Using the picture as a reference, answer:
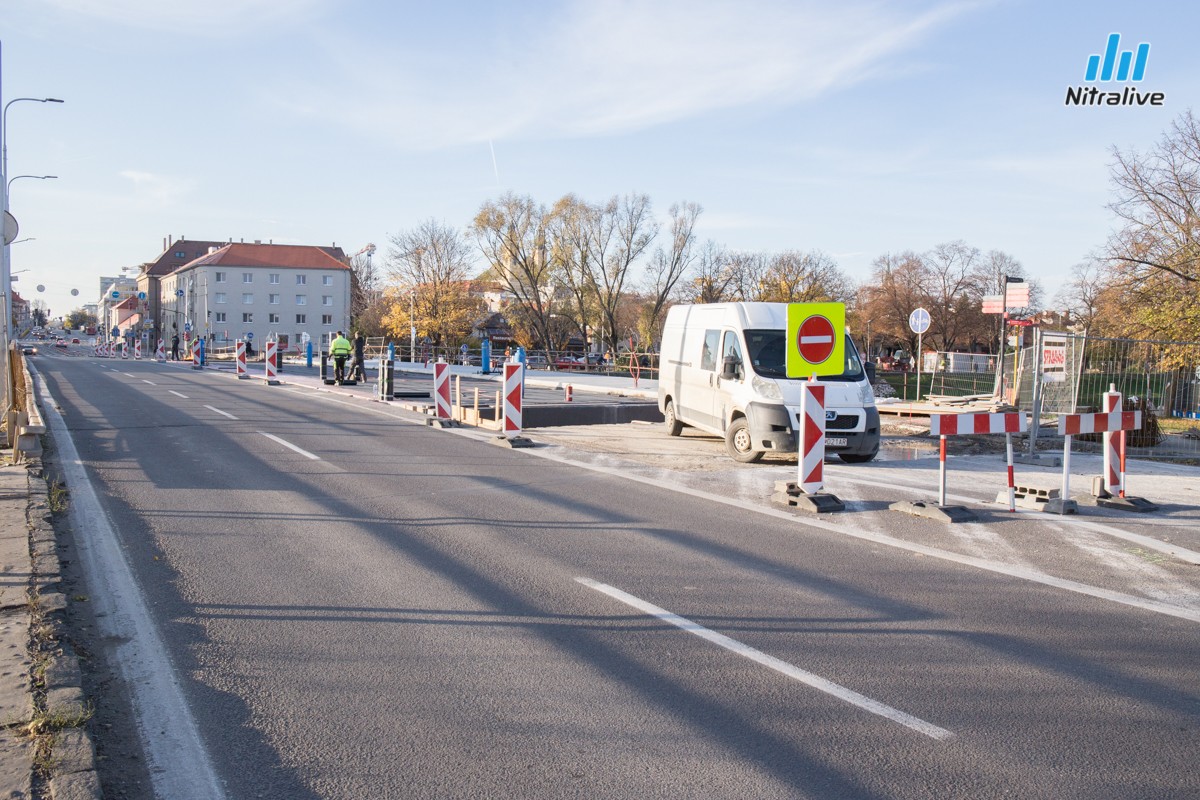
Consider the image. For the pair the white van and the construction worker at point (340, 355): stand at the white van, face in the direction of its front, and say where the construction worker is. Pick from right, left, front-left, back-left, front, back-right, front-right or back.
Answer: back

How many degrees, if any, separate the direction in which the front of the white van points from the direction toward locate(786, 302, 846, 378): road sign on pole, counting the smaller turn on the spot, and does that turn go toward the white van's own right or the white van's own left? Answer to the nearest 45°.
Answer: approximately 45° to the white van's own right

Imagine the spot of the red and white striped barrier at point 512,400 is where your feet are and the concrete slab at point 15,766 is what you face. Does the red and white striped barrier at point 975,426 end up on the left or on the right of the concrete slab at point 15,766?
left

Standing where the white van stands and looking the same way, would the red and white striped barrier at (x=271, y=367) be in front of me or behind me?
behind

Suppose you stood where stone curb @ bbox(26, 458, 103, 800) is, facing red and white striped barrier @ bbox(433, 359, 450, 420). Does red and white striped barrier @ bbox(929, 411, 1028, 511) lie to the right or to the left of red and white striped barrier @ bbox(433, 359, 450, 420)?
right

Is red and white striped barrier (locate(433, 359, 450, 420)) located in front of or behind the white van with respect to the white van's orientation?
behind

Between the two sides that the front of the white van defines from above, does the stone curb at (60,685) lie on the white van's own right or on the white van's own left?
on the white van's own right

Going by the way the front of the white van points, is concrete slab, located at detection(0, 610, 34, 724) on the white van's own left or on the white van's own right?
on the white van's own right

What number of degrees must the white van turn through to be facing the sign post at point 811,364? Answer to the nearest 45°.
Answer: approximately 45° to its right

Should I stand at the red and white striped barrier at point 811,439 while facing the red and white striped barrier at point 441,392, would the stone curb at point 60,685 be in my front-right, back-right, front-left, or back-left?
back-left
